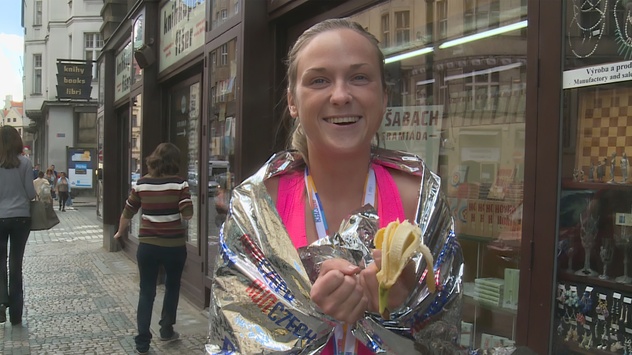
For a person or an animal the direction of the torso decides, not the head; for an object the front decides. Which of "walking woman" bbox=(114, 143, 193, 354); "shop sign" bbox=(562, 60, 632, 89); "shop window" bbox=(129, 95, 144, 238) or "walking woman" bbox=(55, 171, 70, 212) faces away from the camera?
"walking woman" bbox=(114, 143, 193, 354)

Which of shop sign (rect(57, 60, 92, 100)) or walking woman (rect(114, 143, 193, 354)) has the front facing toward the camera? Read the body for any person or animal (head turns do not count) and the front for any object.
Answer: the shop sign

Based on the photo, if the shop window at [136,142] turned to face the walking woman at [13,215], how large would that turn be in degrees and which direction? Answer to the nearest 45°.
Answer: approximately 45° to its left

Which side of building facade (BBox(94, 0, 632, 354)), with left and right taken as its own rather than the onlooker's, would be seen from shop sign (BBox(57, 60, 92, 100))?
right

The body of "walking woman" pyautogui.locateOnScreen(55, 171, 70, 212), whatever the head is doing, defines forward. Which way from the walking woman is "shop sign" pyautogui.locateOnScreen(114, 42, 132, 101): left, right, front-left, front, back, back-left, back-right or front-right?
front

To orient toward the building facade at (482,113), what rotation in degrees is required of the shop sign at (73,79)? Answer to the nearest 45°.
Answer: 0° — it already faces it

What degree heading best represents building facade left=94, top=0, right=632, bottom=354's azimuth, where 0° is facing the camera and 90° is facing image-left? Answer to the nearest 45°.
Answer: approximately 45°

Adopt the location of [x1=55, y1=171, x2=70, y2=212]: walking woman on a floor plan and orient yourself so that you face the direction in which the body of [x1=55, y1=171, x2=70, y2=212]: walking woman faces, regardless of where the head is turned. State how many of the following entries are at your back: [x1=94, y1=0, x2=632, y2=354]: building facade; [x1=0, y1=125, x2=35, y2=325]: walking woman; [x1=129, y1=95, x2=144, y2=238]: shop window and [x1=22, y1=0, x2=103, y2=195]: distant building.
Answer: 1

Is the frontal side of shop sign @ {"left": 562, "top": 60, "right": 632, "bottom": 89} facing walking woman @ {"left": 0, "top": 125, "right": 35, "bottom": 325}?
no

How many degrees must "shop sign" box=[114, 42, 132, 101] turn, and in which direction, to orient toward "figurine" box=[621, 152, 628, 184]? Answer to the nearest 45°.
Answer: approximately 45° to its left

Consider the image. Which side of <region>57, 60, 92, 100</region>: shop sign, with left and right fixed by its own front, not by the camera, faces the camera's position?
front

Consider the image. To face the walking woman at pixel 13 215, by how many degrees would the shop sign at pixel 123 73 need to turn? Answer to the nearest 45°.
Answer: approximately 45° to its left

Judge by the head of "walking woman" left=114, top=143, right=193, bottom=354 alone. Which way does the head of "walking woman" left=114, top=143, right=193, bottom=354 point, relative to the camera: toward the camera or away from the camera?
away from the camera

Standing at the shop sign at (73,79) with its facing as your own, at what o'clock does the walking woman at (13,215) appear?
The walking woman is roughly at 12 o'clock from the shop sign.

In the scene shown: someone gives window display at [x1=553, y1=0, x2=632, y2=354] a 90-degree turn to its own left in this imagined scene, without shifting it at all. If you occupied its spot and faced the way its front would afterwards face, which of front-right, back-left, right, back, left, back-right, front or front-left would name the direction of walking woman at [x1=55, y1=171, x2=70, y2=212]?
back

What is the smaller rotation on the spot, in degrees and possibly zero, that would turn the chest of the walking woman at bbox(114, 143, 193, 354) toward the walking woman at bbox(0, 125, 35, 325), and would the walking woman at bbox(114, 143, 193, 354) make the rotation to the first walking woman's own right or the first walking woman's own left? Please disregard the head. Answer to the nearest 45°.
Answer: approximately 45° to the first walking woman's own left

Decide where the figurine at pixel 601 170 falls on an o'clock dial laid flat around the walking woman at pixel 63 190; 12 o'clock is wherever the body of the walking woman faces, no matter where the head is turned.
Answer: The figurine is roughly at 12 o'clock from the walking woman.

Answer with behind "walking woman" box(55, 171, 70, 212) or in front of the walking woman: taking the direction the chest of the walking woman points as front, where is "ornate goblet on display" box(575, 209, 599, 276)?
in front

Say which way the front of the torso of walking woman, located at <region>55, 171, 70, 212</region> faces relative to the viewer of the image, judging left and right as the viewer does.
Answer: facing the viewer

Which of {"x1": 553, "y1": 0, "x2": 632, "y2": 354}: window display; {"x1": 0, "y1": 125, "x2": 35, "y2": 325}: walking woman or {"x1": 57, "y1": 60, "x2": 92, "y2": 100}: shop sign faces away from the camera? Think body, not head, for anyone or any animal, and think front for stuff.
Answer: the walking woman
